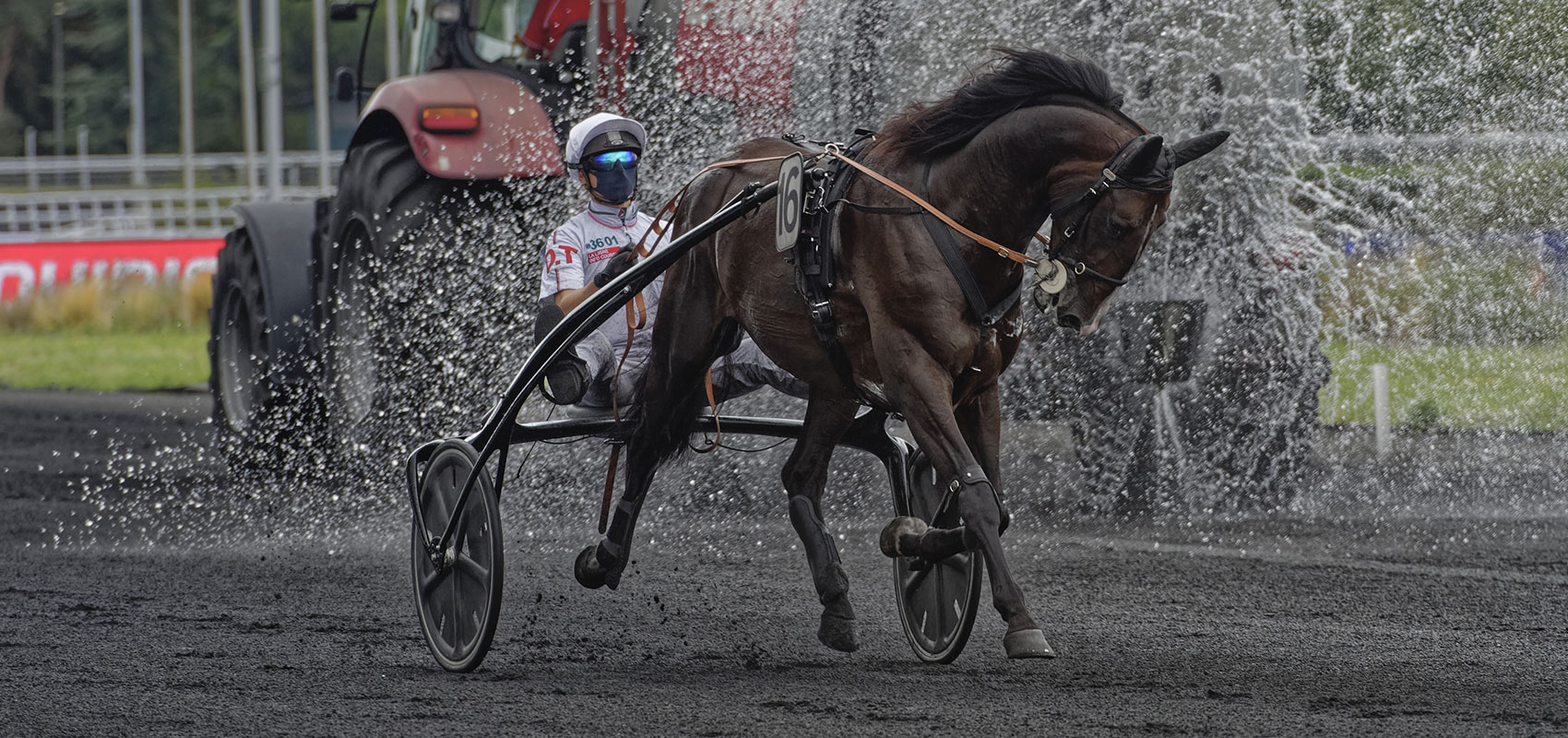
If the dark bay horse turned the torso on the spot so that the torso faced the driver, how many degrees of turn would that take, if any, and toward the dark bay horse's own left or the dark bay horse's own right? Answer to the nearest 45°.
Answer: approximately 180°

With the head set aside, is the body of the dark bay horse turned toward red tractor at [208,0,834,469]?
no

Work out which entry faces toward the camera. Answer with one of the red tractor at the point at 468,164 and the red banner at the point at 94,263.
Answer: the red banner

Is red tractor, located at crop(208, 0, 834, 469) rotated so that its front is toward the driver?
no

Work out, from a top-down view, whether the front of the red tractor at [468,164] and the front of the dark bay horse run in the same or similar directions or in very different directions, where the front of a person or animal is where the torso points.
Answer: very different directions

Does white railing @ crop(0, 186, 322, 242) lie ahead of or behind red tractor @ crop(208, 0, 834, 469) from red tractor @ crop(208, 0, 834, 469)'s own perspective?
ahead

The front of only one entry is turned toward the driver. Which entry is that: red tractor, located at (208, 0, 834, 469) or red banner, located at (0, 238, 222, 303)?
the red banner

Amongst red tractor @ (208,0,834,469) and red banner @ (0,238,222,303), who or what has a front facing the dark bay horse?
the red banner

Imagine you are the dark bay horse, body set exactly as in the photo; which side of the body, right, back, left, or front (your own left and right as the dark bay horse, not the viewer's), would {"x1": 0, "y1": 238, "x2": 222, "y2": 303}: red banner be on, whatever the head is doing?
back

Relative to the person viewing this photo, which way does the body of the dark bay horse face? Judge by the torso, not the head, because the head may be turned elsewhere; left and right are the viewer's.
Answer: facing the viewer and to the right of the viewer

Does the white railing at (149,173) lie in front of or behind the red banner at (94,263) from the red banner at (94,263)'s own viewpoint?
behind

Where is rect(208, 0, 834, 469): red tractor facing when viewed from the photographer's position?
facing away from the viewer and to the left of the viewer

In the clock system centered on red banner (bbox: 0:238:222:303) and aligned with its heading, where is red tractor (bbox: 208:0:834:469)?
The red tractor is roughly at 12 o'clock from the red banner.

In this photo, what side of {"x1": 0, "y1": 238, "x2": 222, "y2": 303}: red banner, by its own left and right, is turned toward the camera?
front

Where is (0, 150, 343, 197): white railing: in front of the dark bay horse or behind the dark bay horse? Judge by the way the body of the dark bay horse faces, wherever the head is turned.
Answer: behind

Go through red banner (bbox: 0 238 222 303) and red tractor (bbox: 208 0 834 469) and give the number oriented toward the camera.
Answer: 1
